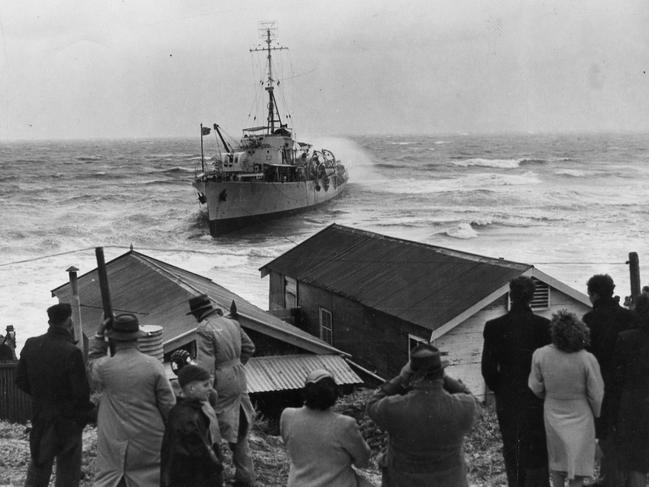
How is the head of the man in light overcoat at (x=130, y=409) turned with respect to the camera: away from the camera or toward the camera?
away from the camera

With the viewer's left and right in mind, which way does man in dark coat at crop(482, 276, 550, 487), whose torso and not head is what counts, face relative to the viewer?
facing away from the viewer

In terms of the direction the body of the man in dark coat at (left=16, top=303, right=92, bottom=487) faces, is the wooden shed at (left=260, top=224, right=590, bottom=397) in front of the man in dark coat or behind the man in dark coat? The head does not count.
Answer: in front

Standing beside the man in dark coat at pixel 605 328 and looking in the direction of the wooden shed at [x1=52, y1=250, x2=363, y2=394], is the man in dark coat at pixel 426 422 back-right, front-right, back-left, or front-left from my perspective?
back-left

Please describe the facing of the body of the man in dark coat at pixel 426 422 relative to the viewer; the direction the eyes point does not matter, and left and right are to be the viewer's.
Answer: facing away from the viewer

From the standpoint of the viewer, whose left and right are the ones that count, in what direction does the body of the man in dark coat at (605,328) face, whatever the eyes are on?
facing away from the viewer and to the left of the viewer

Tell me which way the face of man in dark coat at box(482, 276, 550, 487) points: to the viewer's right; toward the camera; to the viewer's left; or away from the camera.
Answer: away from the camera

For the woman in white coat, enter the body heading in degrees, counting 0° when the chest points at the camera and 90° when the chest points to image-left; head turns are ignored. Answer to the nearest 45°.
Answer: approximately 180°

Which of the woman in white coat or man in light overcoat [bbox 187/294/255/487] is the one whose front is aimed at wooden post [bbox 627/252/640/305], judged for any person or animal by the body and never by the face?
the woman in white coat

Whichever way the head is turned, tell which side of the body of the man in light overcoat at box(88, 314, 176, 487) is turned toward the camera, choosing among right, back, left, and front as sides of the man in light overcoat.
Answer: back

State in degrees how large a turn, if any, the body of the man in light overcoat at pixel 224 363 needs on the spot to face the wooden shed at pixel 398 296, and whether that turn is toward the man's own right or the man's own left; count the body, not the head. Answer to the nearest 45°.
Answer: approximately 45° to the man's own right

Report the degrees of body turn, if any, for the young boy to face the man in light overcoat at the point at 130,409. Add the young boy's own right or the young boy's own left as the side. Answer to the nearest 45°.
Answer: approximately 135° to the young boy's own left

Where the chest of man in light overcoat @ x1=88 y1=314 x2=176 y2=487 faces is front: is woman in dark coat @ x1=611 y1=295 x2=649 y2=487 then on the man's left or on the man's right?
on the man's right
